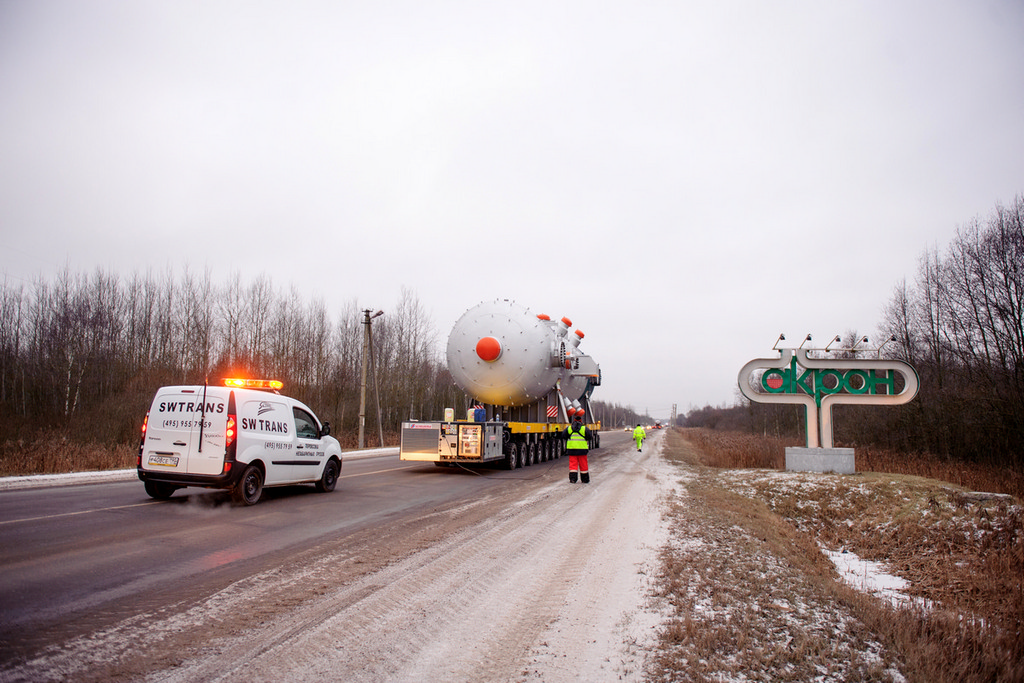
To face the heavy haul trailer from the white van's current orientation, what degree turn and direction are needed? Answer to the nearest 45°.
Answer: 0° — it already faces it

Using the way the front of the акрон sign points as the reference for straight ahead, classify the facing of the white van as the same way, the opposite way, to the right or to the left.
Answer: the opposite way

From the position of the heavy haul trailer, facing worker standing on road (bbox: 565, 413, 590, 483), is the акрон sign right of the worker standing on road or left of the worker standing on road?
left

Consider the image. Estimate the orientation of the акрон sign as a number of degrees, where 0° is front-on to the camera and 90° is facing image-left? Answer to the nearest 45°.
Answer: approximately 0°

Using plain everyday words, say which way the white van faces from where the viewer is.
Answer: facing away from the viewer and to the right of the viewer

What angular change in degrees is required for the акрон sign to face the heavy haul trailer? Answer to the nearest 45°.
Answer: approximately 90° to its right

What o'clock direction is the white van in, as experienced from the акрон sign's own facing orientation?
The white van is roughly at 1 o'clock from the акрон sign.

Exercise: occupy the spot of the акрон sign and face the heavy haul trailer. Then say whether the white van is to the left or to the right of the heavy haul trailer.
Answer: left
